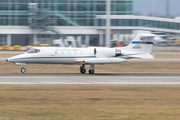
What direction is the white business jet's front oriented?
to the viewer's left
